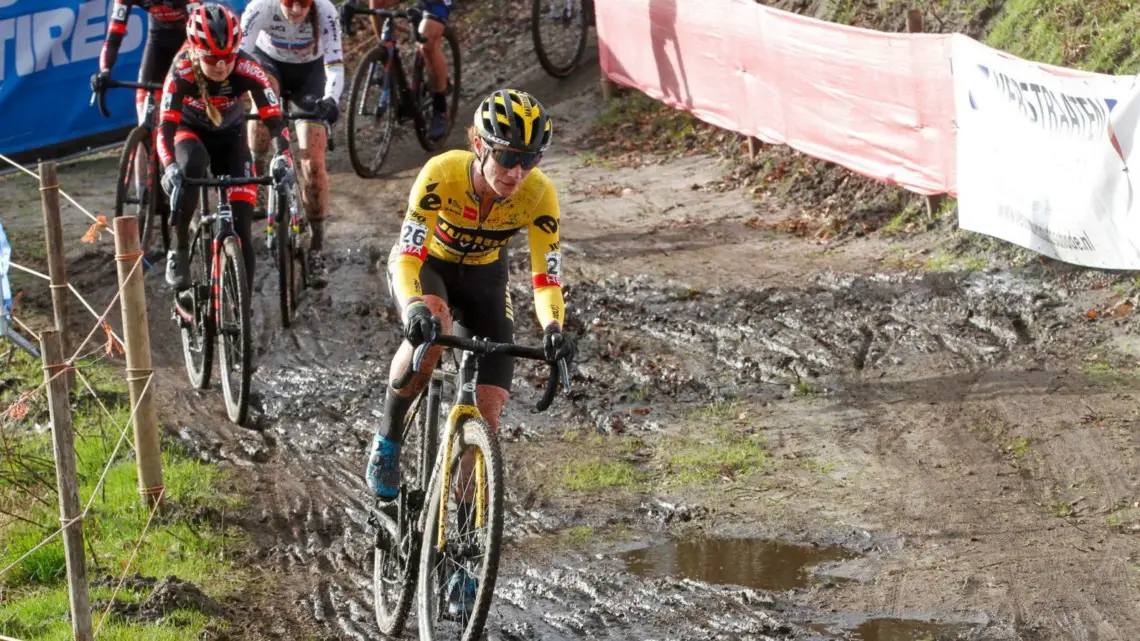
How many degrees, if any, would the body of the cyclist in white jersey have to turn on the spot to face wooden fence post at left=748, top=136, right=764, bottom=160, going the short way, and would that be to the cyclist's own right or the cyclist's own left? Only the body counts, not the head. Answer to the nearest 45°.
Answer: approximately 90° to the cyclist's own left

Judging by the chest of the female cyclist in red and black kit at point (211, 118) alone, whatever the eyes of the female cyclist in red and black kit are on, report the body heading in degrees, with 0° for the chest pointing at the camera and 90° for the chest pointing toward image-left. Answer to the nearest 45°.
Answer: approximately 0°

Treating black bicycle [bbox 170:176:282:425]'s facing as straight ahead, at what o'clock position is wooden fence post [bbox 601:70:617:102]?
The wooden fence post is roughly at 7 o'clock from the black bicycle.

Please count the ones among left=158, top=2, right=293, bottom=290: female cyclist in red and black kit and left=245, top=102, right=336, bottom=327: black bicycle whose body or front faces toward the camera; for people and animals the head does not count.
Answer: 2

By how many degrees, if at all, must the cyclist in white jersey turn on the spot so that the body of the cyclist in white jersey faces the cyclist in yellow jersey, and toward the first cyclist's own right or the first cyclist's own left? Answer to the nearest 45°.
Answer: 0° — they already face them

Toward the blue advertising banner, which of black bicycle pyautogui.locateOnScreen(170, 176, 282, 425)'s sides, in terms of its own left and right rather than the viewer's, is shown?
back

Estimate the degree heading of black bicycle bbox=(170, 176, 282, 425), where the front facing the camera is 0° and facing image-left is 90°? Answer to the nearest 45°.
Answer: approximately 0°
